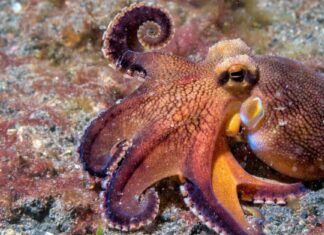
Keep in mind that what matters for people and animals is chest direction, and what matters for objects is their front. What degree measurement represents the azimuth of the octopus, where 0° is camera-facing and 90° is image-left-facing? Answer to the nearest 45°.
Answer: approximately 90°
